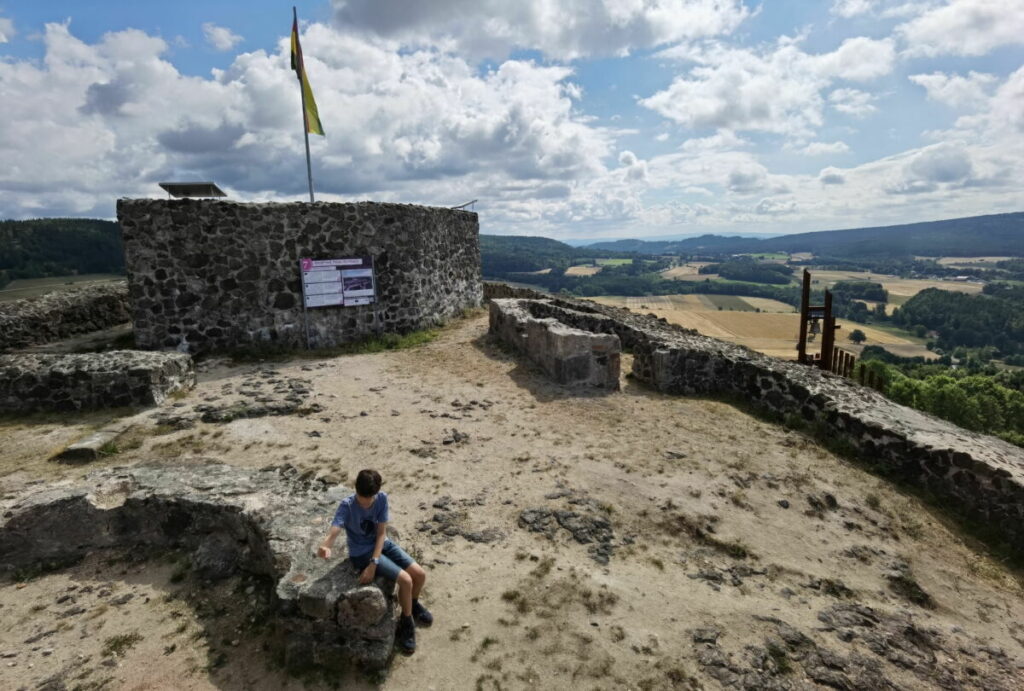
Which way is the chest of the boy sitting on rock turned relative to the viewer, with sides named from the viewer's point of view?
facing the viewer and to the right of the viewer

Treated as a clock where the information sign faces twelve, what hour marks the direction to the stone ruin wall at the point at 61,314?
The stone ruin wall is roughly at 4 o'clock from the information sign.

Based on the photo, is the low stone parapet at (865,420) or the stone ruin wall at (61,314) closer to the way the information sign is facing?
the low stone parapet

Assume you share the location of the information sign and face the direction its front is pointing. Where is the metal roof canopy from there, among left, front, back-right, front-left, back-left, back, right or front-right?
right

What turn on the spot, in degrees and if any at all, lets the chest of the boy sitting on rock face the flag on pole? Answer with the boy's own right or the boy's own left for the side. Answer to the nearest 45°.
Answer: approximately 135° to the boy's own left

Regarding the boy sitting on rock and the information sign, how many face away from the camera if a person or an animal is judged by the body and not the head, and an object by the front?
0

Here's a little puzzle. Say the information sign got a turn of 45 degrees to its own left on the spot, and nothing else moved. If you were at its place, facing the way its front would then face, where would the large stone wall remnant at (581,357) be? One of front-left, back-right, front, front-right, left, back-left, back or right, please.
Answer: front

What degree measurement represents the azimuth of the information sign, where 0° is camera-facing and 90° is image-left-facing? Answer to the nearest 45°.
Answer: approximately 0°

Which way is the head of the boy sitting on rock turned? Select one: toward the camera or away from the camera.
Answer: toward the camera

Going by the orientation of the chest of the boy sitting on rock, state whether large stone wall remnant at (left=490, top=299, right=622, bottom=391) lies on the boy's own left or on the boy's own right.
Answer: on the boy's own left
